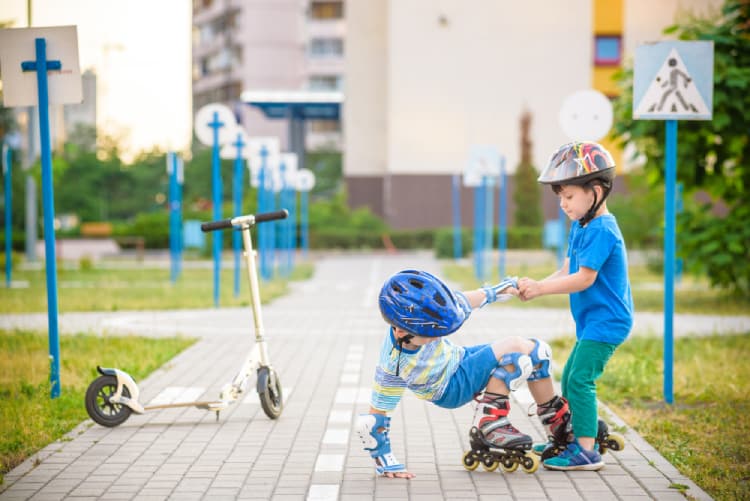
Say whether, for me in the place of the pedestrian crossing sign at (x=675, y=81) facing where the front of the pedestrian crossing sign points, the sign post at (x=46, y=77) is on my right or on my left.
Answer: on my right

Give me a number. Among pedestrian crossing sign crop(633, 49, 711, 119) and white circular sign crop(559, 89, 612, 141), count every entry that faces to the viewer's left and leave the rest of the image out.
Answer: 0

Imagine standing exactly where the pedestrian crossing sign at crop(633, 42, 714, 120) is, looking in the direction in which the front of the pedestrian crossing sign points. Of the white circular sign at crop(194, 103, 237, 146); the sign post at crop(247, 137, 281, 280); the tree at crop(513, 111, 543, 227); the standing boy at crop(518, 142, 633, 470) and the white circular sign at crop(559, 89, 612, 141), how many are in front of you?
1

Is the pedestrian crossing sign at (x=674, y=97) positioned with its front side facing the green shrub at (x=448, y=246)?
no

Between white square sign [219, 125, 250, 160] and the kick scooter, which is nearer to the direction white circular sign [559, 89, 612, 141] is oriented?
the kick scooter

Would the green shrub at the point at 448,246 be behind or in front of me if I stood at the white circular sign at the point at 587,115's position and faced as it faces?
behind

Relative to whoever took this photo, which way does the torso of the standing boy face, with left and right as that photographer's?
facing to the left of the viewer

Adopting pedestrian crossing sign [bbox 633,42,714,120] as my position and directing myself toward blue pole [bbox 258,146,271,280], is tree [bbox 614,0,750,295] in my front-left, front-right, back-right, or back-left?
front-right

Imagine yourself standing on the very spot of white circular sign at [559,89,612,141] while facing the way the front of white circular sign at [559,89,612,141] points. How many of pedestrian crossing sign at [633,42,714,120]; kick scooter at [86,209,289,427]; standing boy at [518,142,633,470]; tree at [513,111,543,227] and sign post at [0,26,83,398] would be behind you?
1

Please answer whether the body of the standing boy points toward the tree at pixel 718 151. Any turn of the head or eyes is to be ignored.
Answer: no

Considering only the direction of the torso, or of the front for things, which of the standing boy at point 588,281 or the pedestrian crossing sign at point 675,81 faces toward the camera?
the pedestrian crossing sign

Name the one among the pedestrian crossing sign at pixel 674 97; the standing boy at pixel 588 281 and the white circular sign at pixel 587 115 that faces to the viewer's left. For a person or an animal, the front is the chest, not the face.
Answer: the standing boy

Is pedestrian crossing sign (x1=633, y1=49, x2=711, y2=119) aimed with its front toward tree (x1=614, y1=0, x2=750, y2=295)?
no

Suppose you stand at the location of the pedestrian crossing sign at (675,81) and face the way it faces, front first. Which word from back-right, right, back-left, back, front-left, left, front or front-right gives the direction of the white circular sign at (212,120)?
back-right

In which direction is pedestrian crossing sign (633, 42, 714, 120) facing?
toward the camera

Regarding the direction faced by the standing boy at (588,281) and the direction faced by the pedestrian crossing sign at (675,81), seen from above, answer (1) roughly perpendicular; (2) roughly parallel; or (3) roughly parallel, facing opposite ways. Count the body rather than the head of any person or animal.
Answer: roughly perpendicular
